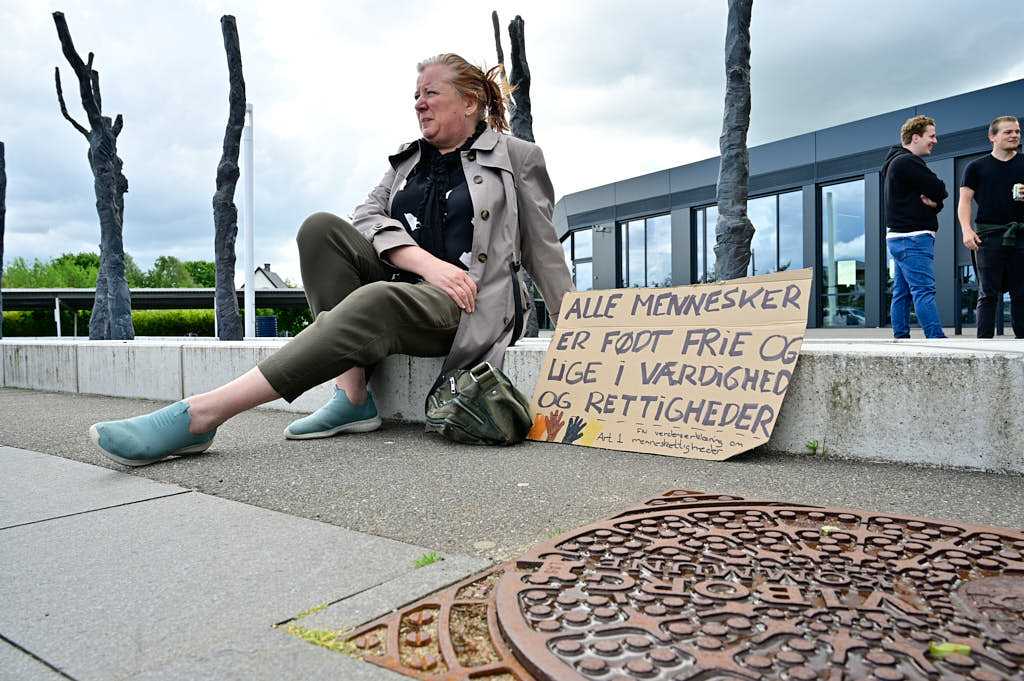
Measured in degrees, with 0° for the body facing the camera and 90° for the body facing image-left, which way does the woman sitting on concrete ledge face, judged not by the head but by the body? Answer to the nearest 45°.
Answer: approximately 45°

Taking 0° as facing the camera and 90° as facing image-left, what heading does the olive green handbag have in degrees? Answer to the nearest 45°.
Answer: approximately 45°

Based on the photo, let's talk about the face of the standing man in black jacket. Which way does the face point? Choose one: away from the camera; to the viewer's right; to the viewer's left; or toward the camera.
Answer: to the viewer's right

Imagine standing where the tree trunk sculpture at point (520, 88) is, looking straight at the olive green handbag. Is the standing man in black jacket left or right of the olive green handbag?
left

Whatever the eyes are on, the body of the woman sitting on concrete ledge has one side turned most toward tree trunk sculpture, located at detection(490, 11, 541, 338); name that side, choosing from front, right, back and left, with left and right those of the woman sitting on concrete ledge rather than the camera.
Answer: back

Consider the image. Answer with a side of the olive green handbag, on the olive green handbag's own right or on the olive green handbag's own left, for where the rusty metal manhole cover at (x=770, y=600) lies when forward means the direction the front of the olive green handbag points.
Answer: on the olive green handbag's own left

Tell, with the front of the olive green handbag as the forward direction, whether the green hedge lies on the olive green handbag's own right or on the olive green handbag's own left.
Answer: on the olive green handbag's own right
